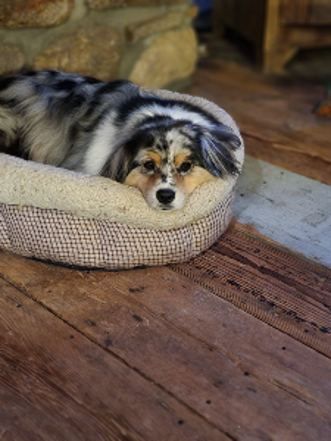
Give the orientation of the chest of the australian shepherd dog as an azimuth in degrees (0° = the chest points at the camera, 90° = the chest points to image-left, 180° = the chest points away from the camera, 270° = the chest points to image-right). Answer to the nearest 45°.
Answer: approximately 315°
